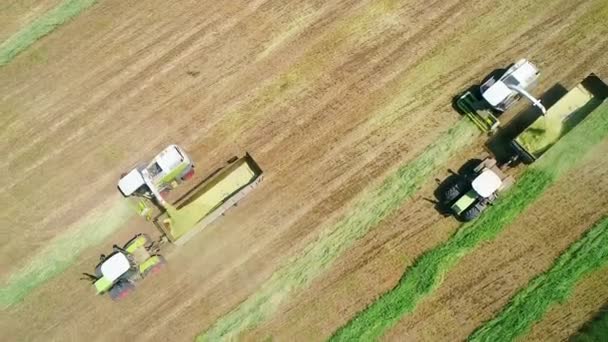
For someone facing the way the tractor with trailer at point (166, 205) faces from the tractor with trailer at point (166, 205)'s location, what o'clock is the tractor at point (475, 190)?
The tractor is roughly at 8 o'clock from the tractor with trailer.

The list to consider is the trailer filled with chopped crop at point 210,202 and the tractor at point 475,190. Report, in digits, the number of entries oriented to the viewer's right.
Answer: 0

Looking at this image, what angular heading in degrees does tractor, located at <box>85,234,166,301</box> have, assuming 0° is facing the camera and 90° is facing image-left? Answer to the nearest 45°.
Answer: approximately 45°

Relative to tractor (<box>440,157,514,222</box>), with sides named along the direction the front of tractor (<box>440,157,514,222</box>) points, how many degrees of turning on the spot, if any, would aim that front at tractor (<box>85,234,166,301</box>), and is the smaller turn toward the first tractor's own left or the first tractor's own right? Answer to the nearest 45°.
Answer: approximately 45° to the first tractor's own right

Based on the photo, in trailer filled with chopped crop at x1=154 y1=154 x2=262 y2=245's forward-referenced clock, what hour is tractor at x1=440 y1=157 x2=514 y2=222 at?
The tractor is roughly at 8 o'clock from the trailer filled with chopped crop.

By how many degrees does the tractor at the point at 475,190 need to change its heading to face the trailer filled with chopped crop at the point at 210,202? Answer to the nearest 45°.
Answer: approximately 45° to its right

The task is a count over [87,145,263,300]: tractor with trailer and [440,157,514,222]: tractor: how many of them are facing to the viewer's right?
0

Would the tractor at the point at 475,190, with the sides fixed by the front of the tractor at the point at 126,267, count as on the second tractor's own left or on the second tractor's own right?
on the second tractor's own left
